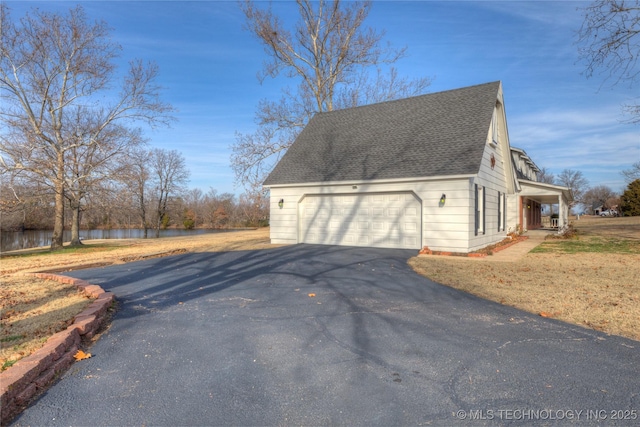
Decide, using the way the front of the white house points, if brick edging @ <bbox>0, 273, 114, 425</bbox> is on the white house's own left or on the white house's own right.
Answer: on the white house's own right

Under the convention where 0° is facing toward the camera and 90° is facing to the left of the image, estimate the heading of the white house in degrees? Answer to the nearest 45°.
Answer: approximately 270°
